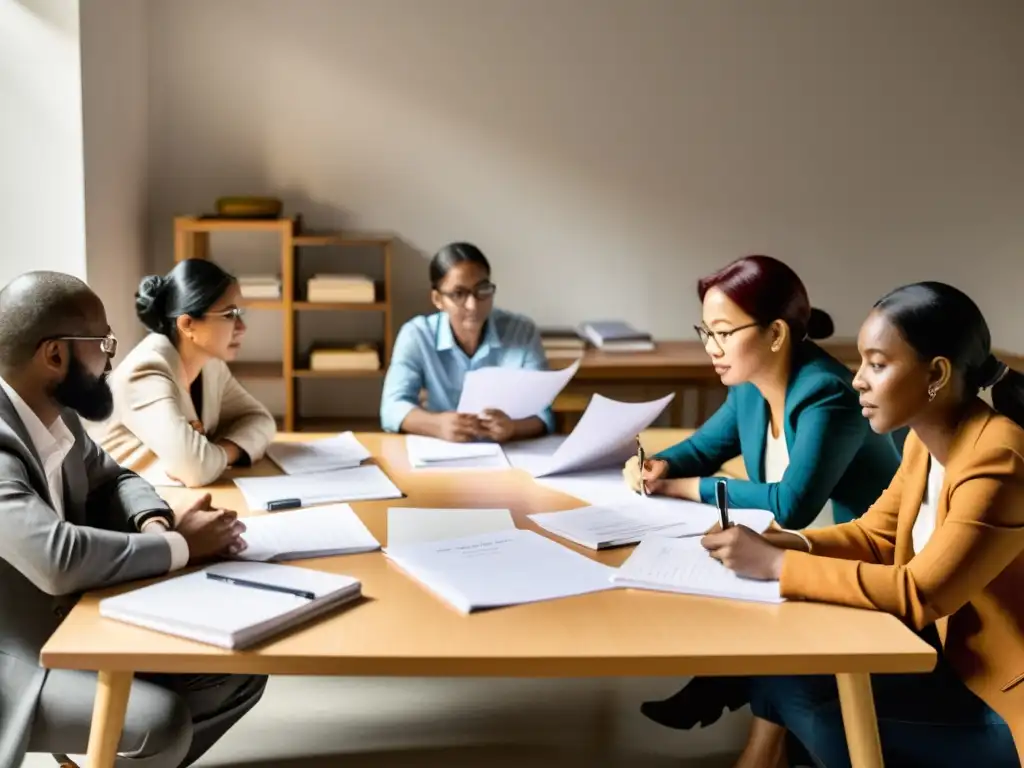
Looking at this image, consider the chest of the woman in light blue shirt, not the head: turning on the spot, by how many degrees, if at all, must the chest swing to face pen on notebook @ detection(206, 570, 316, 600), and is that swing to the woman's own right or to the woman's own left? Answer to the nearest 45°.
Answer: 0° — they already face it

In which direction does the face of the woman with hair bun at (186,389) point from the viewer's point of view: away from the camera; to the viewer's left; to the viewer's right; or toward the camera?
to the viewer's right

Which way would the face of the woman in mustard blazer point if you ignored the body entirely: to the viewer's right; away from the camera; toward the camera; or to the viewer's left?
to the viewer's left

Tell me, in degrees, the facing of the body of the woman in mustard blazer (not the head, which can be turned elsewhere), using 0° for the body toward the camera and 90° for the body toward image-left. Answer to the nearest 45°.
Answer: approximately 90°

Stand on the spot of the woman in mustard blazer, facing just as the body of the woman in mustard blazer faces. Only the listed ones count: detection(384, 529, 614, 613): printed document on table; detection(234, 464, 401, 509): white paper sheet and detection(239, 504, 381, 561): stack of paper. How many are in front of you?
3

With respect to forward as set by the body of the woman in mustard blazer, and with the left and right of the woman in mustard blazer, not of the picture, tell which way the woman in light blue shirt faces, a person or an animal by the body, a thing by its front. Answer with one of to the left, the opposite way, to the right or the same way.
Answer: to the left

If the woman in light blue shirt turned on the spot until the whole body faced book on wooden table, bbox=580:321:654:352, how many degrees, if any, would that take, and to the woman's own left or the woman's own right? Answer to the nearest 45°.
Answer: approximately 135° to the woman's own left

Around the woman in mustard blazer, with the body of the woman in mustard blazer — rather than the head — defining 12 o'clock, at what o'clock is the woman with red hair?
The woman with red hair is roughly at 2 o'clock from the woman in mustard blazer.

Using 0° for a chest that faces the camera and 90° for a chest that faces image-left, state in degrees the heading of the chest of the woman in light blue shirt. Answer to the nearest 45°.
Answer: approximately 0°

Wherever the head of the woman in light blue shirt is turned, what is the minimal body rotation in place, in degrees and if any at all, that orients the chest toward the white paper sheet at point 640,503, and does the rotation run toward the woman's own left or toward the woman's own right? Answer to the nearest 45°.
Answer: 0° — they already face it

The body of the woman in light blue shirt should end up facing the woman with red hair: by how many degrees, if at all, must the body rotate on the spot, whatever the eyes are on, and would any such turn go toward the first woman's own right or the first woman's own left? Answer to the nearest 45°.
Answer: approximately 45° to the first woman's own left

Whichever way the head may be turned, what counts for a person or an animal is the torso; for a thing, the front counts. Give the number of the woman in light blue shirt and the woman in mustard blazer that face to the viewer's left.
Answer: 1
